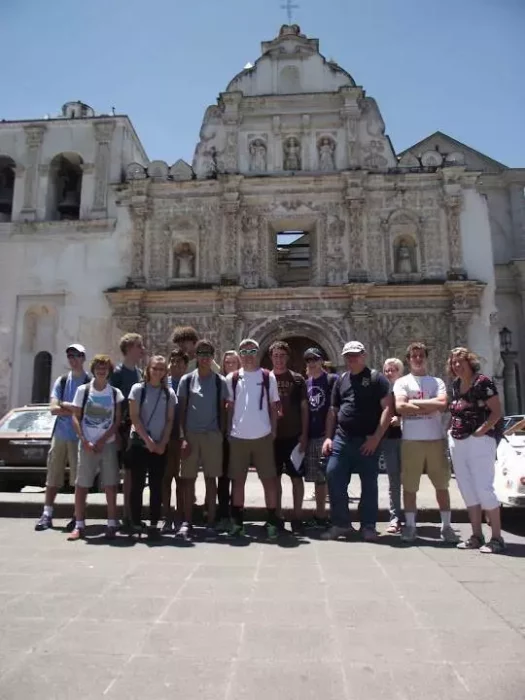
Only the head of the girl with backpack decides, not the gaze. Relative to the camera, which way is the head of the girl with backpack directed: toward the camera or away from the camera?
toward the camera

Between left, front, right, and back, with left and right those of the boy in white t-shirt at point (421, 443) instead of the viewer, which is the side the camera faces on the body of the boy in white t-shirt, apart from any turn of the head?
front

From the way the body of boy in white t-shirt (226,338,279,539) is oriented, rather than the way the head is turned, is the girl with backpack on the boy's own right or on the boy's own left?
on the boy's own right

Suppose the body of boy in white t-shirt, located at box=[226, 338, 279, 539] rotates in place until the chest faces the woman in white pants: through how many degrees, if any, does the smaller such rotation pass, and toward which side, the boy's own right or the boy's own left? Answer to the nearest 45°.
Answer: approximately 90° to the boy's own left

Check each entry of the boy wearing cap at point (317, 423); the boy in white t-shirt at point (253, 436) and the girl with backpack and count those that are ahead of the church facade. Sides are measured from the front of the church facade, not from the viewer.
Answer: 3

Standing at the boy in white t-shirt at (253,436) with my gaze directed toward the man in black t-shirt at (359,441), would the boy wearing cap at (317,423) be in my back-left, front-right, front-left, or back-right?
front-left

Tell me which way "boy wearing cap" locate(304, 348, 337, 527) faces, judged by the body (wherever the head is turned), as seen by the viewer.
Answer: toward the camera

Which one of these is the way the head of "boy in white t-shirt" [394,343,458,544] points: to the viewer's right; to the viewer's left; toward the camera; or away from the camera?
toward the camera

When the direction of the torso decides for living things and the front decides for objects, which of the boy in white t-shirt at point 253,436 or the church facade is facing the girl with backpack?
the church facade

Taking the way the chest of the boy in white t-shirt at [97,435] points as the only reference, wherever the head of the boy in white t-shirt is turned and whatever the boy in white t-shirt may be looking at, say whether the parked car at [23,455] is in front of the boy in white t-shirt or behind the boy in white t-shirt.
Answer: behind

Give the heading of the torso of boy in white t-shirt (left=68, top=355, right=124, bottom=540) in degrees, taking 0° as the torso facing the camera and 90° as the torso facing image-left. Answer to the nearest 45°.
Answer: approximately 0°

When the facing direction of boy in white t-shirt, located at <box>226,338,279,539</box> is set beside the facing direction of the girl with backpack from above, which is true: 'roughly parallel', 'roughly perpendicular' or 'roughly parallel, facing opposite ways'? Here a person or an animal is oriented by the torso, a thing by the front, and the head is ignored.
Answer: roughly parallel

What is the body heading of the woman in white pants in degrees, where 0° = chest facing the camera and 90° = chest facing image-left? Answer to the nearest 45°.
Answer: approximately 45°

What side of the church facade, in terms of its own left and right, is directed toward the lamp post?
left

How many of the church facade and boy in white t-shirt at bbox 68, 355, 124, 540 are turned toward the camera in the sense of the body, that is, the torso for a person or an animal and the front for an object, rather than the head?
2

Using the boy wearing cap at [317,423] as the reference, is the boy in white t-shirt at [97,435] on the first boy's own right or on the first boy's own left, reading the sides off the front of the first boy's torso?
on the first boy's own right

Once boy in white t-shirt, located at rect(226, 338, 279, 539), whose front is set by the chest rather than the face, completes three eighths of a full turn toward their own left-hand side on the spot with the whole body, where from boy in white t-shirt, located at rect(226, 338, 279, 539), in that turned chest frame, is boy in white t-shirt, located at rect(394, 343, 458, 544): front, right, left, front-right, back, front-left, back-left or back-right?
front-right

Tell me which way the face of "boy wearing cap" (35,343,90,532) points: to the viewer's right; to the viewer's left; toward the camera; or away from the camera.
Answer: toward the camera
